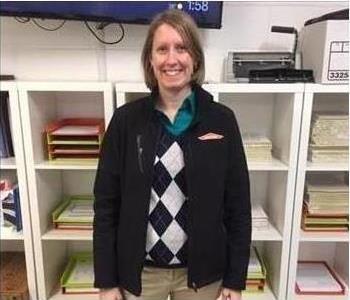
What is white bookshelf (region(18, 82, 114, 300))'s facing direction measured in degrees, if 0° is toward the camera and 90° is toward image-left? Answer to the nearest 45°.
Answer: approximately 0°

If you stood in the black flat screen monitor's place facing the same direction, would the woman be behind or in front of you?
in front

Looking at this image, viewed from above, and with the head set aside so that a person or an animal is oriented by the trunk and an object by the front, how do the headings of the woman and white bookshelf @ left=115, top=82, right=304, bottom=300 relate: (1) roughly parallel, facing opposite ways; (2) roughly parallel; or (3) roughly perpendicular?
roughly parallel

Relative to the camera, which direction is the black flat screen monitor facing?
toward the camera

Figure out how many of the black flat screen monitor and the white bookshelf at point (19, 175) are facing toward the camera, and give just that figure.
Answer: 2

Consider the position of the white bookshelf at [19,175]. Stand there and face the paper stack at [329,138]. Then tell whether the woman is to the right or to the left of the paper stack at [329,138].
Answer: right

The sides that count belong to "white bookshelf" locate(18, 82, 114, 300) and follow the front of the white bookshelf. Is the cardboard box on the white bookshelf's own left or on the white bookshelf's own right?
on the white bookshelf's own left

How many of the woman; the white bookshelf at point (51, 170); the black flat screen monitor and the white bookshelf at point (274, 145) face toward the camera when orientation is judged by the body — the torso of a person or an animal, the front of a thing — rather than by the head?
4

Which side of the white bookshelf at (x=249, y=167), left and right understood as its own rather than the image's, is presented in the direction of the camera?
front

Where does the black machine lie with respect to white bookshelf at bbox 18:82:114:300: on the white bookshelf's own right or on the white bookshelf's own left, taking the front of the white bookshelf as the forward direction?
on the white bookshelf's own left

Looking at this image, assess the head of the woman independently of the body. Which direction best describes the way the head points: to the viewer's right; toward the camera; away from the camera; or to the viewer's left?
toward the camera

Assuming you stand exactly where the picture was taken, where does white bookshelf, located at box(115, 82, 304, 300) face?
facing the viewer

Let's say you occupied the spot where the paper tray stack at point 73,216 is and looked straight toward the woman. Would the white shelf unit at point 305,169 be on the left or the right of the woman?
left
